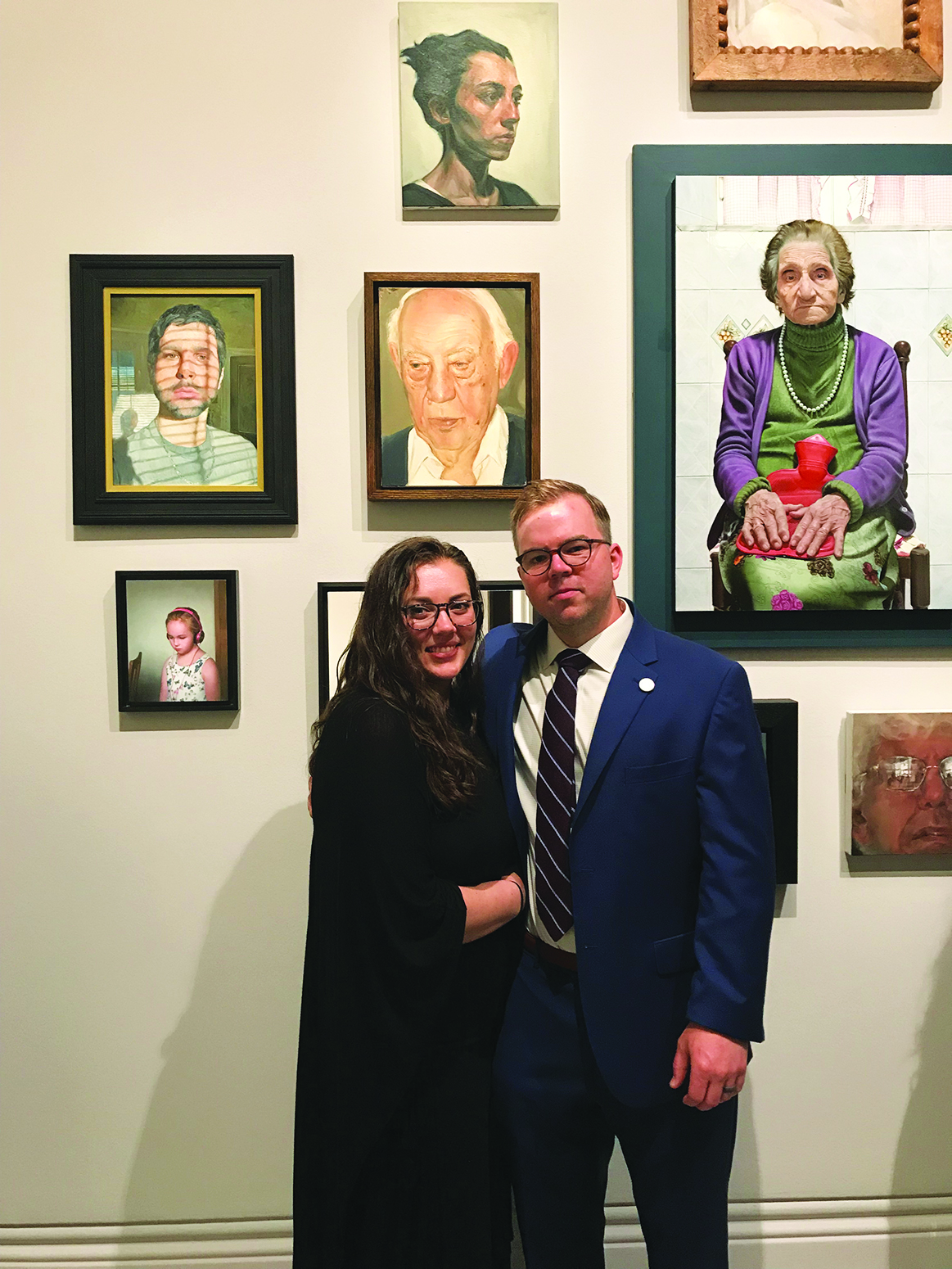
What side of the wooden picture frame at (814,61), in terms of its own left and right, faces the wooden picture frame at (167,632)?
right

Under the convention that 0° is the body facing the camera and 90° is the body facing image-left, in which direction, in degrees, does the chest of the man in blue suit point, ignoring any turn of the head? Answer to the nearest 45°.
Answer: approximately 45°

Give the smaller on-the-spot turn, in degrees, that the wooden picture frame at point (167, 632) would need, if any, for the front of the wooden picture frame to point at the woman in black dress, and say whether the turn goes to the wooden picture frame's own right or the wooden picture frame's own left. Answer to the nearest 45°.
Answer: approximately 45° to the wooden picture frame's own left

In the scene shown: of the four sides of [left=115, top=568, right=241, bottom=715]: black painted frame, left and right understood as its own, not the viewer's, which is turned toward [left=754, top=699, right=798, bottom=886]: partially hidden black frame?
left

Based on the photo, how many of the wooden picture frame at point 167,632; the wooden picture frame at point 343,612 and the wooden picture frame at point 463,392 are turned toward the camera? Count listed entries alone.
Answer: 3

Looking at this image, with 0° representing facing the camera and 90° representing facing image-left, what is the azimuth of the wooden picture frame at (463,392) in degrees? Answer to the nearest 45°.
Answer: approximately 0°
